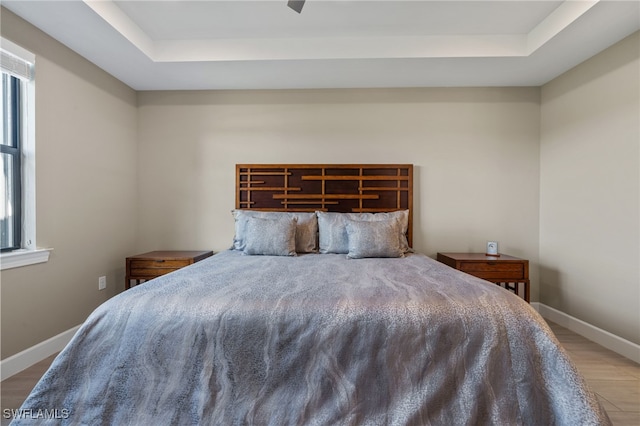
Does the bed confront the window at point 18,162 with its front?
no

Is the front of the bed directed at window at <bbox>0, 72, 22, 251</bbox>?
no

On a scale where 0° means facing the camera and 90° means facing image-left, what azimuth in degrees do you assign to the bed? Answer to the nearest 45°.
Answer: approximately 0°
